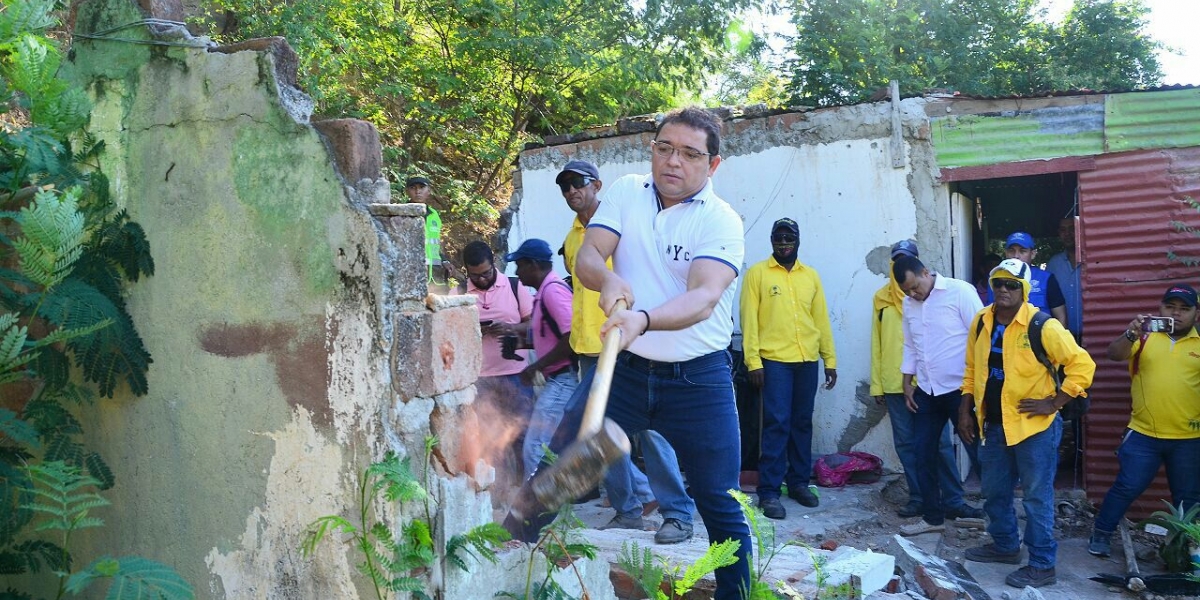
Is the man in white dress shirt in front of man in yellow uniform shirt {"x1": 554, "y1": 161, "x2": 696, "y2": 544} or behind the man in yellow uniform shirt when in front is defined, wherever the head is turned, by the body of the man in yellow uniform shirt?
behind

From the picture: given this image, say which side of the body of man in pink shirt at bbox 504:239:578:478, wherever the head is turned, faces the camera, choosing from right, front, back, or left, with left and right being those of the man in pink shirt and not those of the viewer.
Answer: left

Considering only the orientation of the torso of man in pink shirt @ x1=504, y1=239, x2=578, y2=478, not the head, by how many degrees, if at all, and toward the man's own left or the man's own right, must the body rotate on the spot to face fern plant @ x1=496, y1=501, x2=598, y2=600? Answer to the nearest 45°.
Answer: approximately 90° to the man's own left

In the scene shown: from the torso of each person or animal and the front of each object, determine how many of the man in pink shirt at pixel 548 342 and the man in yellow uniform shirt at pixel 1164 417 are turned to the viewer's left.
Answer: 1

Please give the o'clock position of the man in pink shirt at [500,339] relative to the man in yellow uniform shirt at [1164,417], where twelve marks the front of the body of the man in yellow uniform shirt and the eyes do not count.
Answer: The man in pink shirt is roughly at 2 o'clock from the man in yellow uniform shirt.

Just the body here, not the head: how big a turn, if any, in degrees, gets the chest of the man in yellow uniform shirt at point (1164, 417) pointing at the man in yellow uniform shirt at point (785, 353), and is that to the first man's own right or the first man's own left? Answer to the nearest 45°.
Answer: approximately 90° to the first man's own right
